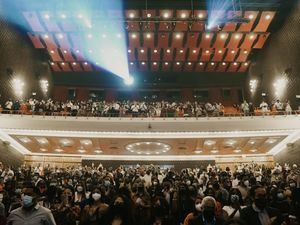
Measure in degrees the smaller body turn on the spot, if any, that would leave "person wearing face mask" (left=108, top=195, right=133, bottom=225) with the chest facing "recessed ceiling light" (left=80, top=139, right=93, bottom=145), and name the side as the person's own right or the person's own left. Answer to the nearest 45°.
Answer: approximately 180°

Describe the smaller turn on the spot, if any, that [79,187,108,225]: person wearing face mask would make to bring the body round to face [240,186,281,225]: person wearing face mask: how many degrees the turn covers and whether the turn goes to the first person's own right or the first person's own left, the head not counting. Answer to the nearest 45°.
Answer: approximately 45° to the first person's own left

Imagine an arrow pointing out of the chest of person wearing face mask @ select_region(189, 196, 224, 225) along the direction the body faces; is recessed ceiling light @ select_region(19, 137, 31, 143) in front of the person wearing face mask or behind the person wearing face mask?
behind

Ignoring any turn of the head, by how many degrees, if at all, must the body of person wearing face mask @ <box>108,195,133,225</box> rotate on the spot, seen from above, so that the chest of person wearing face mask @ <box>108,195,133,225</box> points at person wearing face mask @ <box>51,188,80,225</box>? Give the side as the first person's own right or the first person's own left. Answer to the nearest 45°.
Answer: approximately 135° to the first person's own right

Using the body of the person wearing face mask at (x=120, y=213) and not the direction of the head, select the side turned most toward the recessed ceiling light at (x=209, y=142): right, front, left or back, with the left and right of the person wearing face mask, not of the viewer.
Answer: back

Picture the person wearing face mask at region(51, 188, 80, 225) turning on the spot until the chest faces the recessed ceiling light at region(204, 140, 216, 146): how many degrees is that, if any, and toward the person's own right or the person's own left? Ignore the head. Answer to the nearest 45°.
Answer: approximately 135° to the person's own left

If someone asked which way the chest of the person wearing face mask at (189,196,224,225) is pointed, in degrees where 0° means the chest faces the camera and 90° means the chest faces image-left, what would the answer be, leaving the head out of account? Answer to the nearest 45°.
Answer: approximately 0°

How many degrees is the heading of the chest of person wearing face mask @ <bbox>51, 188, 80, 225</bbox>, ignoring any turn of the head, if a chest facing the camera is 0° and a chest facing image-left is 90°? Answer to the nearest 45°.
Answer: approximately 0°

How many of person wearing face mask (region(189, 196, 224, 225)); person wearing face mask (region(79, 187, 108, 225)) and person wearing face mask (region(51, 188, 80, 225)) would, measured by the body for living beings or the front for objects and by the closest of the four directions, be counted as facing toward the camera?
3

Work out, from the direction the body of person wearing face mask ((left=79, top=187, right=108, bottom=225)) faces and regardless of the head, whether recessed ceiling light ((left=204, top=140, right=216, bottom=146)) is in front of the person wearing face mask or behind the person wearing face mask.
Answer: behind
